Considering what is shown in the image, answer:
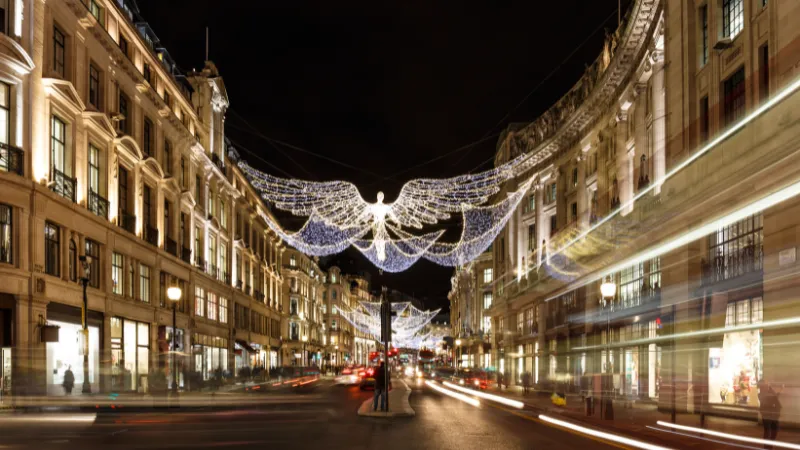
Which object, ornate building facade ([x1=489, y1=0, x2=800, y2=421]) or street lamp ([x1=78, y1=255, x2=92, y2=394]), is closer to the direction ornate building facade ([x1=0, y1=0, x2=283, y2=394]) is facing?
the ornate building facade

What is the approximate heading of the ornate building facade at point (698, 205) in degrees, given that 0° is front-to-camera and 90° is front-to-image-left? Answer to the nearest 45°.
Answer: approximately 45°

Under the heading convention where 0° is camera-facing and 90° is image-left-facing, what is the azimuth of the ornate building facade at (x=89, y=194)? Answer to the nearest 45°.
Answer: approximately 315°

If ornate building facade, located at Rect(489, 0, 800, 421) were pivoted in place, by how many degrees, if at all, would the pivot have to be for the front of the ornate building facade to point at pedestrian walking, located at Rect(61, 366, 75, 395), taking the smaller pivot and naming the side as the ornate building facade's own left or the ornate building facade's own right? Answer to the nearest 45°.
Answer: approximately 45° to the ornate building facade's own right

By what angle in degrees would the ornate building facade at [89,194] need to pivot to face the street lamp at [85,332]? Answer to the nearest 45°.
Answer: approximately 45° to its right
